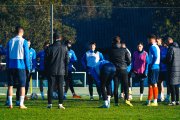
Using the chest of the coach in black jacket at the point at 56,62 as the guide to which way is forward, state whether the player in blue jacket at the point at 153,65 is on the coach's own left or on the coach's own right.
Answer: on the coach's own right

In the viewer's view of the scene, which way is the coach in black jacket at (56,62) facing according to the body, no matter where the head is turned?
away from the camera

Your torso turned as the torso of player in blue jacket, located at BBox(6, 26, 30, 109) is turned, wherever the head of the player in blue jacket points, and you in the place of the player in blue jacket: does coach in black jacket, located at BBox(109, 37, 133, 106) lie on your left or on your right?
on your right

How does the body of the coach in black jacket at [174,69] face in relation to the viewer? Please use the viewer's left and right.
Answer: facing away from the viewer and to the left of the viewer

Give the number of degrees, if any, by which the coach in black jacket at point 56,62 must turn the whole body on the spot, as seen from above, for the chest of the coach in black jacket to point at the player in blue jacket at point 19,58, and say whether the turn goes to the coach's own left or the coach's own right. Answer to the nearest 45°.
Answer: approximately 90° to the coach's own left

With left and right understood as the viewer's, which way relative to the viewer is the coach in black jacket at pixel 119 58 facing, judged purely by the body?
facing away from the viewer
